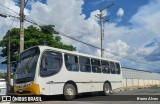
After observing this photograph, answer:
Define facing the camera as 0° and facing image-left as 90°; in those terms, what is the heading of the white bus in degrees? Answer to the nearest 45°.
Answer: approximately 45°

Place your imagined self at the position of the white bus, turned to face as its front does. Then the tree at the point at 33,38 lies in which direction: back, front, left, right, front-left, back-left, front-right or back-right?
back-right
